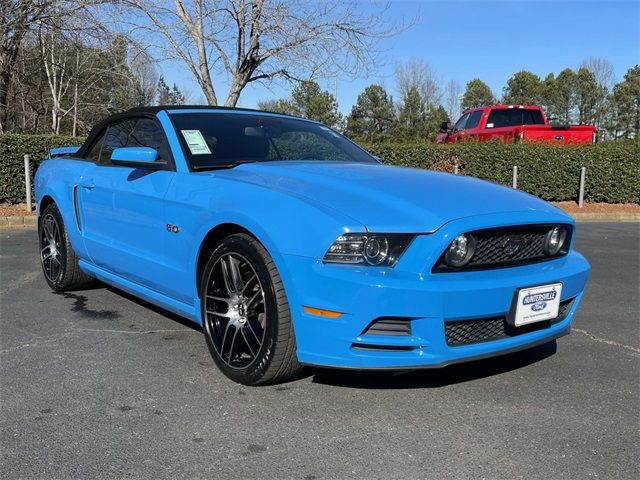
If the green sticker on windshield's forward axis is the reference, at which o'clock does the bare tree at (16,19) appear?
The bare tree is roughly at 7 o'clock from the green sticker on windshield.

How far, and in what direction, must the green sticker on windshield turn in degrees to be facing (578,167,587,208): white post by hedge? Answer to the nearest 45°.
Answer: approximately 90° to its left

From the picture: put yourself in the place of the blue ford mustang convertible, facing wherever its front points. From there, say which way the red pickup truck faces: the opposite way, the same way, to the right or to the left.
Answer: the opposite way

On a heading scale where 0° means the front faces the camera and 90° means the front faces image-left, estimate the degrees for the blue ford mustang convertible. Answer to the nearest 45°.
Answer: approximately 315°

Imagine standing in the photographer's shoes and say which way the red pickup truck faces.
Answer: facing away from the viewer and to the left of the viewer

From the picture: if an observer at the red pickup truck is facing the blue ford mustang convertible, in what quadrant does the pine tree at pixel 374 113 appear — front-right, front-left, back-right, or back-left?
back-right

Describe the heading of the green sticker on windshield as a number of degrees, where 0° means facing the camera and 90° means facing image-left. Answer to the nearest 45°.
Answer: approximately 315°

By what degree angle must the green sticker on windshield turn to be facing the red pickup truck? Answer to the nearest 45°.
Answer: approximately 90° to its left

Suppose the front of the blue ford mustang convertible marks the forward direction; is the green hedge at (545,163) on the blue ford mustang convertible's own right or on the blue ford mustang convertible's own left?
on the blue ford mustang convertible's own left

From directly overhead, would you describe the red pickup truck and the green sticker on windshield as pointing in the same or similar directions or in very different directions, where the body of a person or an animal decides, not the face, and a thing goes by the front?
very different directions

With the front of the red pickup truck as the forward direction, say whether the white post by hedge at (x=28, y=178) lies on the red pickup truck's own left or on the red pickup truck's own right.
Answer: on the red pickup truck's own left

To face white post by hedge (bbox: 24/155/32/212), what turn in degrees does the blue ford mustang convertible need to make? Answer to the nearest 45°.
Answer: approximately 180°
